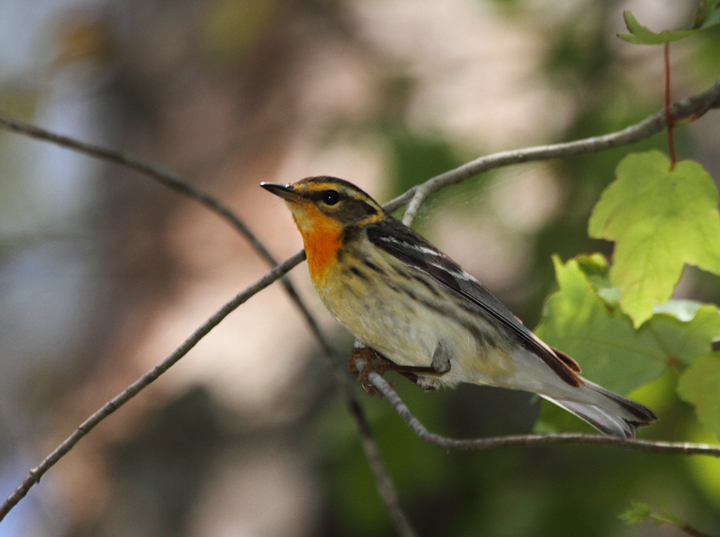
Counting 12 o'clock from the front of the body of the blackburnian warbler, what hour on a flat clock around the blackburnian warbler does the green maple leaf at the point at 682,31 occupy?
The green maple leaf is roughly at 7 o'clock from the blackburnian warbler.

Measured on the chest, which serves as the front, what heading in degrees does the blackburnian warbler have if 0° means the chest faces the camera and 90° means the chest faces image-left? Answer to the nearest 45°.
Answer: approximately 90°

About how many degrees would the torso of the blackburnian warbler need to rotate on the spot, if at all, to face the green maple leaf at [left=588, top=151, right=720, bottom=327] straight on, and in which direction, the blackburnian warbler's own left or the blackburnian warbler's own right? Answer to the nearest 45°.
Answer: approximately 135° to the blackburnian warbler's own left

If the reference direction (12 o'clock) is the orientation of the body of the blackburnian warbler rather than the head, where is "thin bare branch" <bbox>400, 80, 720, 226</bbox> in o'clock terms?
The thin bare branch is roughly at 7 o'clock from the blackburnian warbler.
